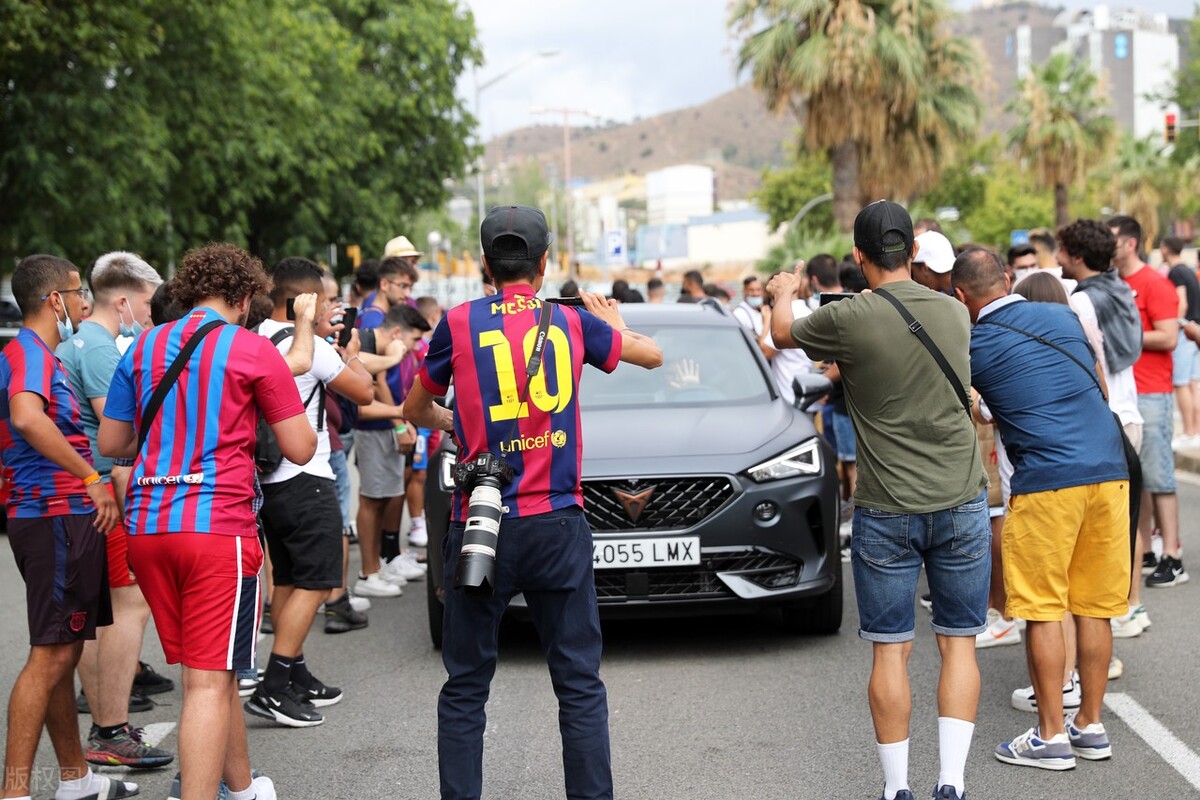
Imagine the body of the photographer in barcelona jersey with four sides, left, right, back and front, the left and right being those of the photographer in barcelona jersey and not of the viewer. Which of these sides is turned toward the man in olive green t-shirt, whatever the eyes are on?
right

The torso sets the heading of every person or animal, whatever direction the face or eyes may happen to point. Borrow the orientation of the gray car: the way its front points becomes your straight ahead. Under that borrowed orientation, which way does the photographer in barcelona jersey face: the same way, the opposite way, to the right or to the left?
the opposite way

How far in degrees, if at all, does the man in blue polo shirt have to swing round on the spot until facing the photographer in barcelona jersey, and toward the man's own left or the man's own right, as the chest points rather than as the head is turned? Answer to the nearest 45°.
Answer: approximately 90° to the man's own left

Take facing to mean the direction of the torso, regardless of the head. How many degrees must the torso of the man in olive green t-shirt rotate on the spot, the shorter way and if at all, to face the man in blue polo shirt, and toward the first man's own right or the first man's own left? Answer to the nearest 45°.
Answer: approximately 90° to the first man's own right

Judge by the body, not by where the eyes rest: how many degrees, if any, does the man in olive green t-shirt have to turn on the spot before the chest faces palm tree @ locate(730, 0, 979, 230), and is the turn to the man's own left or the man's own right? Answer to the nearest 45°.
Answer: approximately 45° to the man's own right

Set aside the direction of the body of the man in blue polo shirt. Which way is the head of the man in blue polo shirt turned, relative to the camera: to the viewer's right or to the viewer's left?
to the viewer's left

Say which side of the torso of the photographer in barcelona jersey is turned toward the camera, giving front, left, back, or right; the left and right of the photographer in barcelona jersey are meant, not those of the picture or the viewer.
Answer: back

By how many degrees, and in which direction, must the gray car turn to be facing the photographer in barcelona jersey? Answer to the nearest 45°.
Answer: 0° — it already faces them

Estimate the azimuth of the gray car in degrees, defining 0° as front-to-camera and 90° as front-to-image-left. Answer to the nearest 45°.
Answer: approximately 0°

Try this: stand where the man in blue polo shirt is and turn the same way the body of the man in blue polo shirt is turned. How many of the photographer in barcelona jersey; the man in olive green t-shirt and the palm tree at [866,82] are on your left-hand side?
2

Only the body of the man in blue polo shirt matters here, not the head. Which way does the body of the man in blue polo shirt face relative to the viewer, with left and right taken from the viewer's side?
facing away from the viewer and to the left of the viewer

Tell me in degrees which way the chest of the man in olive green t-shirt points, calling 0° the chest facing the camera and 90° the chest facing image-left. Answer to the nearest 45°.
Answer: approximately 135°
